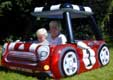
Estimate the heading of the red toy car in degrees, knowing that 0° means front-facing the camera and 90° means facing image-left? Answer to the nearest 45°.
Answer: approximately 45°

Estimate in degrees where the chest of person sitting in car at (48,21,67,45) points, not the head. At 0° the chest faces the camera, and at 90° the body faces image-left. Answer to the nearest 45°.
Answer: approximately 45°

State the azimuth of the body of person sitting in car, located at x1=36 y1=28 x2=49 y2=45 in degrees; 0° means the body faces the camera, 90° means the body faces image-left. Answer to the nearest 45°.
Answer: approximately 45°

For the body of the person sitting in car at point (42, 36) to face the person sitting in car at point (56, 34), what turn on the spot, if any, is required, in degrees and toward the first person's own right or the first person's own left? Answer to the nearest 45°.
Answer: approximately 135° to the first person's own left
